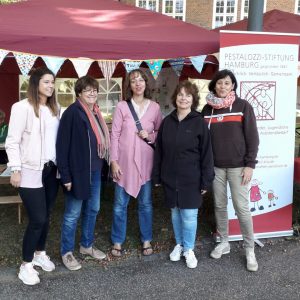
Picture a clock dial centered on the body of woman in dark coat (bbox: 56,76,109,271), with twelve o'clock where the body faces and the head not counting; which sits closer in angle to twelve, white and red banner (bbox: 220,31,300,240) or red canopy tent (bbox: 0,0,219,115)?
the white and red banner

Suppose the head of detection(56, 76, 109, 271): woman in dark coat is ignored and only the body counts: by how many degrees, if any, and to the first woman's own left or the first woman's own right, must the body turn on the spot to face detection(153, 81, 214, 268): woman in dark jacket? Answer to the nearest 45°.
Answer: approximately 45° to the first woman's own left

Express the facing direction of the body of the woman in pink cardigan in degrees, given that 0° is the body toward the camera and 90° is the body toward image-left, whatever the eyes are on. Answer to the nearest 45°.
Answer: approximately 0°

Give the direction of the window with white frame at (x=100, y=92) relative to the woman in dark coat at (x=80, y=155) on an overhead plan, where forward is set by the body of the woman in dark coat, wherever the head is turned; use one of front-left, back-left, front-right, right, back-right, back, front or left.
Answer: back-left

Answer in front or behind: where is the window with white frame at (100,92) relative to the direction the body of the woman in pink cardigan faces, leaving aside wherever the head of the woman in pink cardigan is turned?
behind

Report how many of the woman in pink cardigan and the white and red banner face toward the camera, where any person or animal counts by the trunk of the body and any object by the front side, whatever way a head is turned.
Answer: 2

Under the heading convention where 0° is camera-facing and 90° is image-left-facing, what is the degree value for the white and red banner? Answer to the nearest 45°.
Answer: approximately 0°

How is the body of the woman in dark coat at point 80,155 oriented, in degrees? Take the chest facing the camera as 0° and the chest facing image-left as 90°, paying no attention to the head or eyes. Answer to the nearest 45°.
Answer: approximately 315°

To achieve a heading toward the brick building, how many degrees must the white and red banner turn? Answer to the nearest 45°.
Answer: approximately 180°
